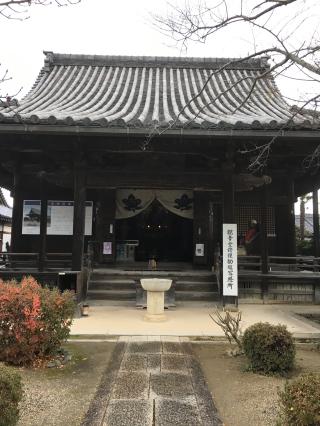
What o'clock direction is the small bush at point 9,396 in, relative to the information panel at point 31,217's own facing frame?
The small bush is roughly at 12 o'clock from the information panel.

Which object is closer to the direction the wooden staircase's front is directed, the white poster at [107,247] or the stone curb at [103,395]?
the stone curb

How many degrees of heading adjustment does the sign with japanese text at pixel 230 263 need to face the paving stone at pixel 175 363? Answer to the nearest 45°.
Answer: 0° — it already faces it

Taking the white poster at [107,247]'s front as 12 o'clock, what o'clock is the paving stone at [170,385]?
The paving stone is roughly at 12 o'clock from the white poster.

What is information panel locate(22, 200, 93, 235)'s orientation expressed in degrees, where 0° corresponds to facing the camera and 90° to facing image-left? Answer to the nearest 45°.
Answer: approximately 0°

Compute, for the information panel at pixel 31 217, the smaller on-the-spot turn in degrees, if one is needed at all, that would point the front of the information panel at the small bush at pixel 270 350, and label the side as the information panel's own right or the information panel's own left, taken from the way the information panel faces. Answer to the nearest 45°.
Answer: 0° — it already faces it

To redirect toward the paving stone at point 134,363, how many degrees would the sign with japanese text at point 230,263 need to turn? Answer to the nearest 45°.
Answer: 0° — it already faces it

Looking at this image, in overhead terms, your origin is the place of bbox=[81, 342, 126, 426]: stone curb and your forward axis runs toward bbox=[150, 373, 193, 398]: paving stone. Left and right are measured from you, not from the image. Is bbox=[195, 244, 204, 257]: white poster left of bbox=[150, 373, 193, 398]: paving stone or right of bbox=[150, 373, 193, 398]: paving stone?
left

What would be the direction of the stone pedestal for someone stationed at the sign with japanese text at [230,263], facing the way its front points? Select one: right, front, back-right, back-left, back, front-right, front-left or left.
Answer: front-right

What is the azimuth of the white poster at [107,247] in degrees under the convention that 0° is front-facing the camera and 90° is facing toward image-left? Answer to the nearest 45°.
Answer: approximately 0°

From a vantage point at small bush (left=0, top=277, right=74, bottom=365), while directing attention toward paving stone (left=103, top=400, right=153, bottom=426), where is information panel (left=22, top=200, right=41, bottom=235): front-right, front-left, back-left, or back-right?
back-left
